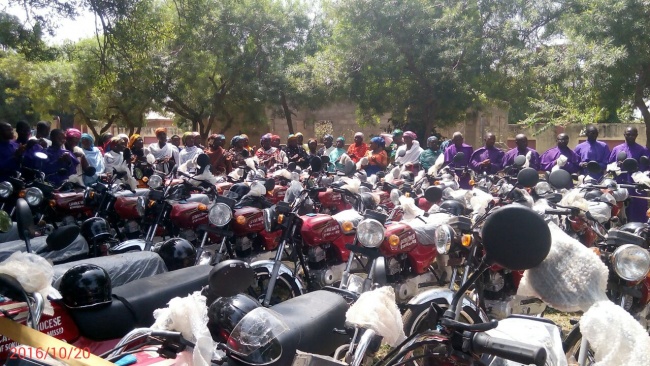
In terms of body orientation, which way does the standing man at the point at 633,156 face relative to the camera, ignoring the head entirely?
toward the camera

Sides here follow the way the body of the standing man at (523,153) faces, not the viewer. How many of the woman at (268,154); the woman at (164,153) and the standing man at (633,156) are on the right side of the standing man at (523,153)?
2

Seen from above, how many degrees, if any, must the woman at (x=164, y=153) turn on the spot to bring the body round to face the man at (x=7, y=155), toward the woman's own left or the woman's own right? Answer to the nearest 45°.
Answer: approximately 45° to the woman's own right

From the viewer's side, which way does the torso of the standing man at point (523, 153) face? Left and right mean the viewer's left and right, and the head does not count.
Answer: facing the viewer

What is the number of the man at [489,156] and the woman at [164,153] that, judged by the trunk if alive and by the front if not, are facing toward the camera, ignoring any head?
2

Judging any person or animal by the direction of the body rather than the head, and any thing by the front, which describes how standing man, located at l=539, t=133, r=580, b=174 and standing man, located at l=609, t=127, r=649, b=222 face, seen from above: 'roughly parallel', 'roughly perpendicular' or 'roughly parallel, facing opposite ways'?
roughly parallel

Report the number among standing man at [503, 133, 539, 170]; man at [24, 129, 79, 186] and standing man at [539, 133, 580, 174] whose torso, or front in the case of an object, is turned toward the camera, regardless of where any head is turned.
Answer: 3

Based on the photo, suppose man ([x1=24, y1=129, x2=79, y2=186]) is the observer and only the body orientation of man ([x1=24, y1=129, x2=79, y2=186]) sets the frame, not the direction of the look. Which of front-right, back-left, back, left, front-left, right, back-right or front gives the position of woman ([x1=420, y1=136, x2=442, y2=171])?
left

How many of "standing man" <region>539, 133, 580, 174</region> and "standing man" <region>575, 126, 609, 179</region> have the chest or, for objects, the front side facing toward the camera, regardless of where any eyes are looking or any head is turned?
2

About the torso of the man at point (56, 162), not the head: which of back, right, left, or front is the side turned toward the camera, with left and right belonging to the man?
front

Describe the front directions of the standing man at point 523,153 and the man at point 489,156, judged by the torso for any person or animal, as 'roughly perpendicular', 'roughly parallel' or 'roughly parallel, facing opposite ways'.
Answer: roughly parallel

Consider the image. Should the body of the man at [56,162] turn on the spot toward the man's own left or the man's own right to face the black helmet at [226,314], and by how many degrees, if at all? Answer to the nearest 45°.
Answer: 0° — they already face it

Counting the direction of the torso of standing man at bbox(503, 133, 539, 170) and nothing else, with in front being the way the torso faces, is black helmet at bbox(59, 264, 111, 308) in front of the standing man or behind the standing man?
in front
